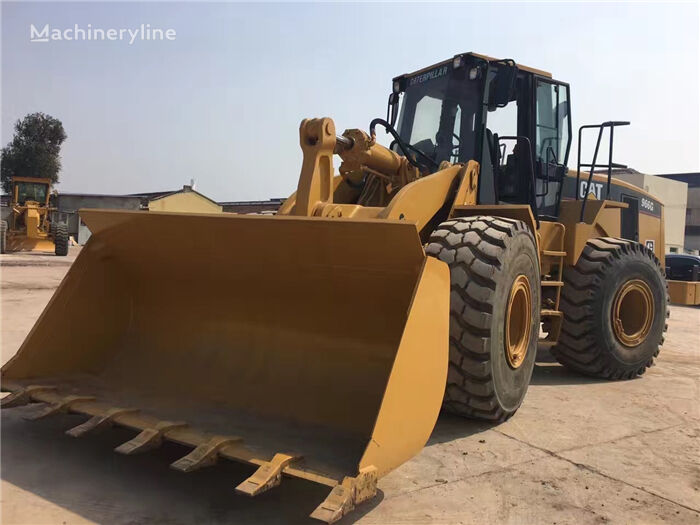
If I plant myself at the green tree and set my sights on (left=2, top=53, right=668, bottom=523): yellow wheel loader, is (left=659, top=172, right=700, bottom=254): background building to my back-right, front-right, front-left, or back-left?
front-left

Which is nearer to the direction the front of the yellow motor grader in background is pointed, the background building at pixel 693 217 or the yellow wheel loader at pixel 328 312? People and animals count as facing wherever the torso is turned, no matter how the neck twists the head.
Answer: the yellow wheel loader

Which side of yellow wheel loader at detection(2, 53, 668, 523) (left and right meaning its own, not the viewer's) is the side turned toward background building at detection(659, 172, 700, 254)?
back

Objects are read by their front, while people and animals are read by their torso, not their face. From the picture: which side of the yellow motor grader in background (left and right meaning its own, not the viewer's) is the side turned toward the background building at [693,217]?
left

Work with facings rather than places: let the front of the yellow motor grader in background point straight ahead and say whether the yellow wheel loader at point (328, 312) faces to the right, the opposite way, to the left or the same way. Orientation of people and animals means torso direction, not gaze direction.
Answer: to the right

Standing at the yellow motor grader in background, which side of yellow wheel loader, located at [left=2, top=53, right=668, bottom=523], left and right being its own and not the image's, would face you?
right

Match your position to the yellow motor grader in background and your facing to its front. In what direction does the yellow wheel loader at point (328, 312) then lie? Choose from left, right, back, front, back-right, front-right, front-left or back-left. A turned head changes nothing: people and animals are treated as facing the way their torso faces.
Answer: front

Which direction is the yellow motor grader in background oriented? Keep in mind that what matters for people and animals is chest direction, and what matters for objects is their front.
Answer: toward the camera

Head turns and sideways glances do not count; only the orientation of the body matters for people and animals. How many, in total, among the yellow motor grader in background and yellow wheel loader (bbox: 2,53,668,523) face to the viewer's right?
0

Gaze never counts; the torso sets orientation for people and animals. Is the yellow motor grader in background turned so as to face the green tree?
no

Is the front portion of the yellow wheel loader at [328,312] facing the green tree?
no

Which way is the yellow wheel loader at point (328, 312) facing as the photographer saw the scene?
facing the viewer and to the left of the viewer

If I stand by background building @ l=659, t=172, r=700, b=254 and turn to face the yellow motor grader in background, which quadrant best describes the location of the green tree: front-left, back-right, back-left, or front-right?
front-right
